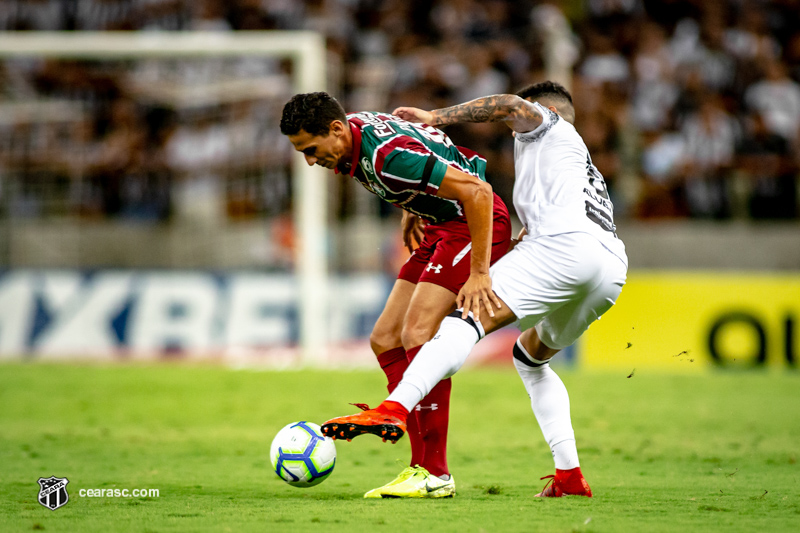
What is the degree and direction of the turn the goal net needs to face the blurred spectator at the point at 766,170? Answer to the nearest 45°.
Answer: approximately 90° to its left

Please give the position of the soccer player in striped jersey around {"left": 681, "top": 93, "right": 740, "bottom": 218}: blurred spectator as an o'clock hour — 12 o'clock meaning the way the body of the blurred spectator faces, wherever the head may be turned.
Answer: The soccer player in striped jersey is roughly at 12 o'clock from the blurred spectator.

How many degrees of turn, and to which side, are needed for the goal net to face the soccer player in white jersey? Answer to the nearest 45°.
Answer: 0° — it already faces them

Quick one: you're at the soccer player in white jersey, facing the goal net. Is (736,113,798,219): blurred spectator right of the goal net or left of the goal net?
right

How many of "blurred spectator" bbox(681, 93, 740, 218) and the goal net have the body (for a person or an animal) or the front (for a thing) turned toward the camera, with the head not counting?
2

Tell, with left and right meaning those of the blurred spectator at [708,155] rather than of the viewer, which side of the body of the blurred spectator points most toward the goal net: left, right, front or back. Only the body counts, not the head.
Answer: right

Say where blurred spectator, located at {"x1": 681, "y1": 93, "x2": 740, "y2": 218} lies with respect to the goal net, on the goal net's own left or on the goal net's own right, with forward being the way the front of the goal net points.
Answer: on the goal net's own left

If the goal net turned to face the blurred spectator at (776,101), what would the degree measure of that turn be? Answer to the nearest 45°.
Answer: approximately 90° to its left
